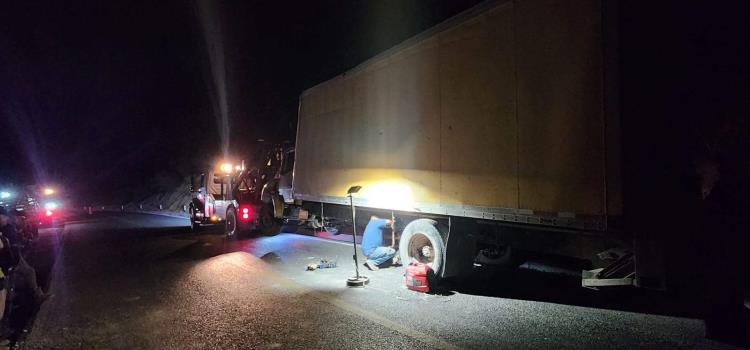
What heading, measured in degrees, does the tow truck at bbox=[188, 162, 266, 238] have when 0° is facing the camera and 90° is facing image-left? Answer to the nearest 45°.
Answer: approximately 135°

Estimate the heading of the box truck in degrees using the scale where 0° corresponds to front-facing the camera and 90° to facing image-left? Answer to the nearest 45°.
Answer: approximately 135°

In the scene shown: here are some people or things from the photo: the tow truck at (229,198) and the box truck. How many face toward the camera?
0

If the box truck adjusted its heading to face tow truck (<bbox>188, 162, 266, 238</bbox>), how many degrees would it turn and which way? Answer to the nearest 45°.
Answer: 0° — it already faces it

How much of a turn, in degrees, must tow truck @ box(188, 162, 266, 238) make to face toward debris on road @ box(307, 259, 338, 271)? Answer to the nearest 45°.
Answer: approximately 135° to its left

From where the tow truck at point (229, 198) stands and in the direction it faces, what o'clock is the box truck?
The box truck is roughly at 7 o'clock from the tow truck.
